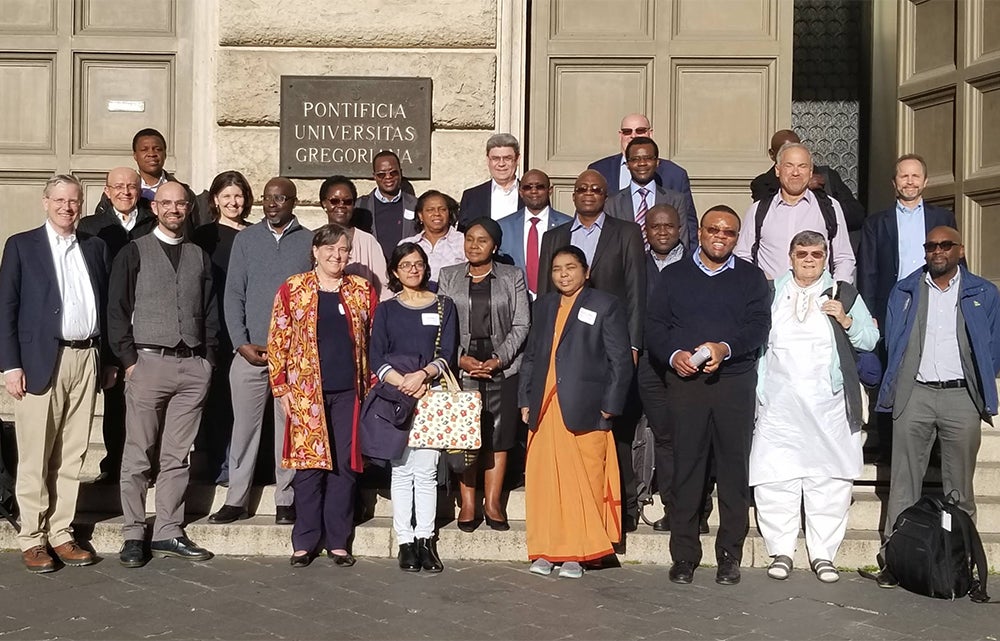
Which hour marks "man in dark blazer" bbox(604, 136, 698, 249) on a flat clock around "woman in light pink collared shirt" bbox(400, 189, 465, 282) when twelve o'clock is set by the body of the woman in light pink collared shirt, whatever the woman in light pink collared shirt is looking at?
The man in dark blazer is roughly at 9 o'clock from the woman in light pink collared shirt.

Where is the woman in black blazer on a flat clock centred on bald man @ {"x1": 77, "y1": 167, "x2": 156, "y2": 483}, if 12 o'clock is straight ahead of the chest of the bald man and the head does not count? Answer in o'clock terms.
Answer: The woman in black blazer is roughly at 10 o'clock from the bald man.

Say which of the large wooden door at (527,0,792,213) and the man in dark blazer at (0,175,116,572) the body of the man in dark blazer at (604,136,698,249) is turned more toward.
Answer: the man in dark blazer

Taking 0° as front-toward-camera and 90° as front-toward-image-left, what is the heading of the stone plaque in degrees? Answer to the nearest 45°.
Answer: approximately 0°

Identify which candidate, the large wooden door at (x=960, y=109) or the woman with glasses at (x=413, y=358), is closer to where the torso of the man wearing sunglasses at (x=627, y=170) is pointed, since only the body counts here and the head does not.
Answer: the woman with glasses

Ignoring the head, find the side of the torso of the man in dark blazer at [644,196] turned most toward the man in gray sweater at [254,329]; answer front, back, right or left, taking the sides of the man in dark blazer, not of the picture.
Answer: right

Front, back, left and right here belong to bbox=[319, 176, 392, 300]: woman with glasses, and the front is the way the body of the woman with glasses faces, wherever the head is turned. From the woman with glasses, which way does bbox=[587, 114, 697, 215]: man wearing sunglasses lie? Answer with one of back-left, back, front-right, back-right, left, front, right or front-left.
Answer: left

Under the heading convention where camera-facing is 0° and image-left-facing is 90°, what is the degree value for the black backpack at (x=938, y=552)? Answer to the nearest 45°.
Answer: approximately 45°

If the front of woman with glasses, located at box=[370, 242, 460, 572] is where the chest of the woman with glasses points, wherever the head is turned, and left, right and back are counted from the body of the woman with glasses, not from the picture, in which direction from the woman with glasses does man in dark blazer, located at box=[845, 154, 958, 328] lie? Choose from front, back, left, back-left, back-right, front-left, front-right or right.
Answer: left
